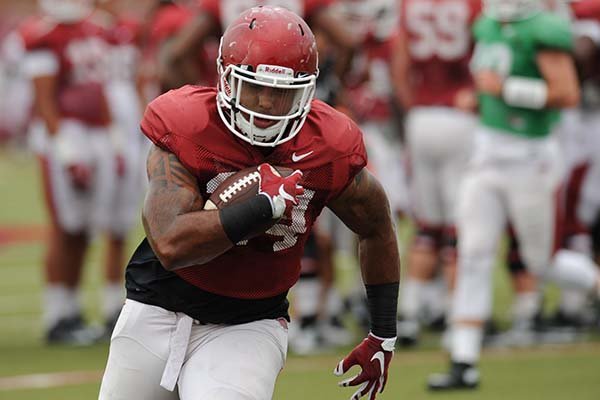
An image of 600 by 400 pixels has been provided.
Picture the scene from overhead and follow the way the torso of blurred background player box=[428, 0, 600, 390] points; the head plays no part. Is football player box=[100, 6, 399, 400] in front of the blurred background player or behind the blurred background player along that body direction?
in front

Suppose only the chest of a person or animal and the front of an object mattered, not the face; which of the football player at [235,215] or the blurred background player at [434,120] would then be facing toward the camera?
the football player

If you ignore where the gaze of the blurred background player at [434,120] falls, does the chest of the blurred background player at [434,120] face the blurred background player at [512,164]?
no

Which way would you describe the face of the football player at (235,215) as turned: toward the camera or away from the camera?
toward the camera

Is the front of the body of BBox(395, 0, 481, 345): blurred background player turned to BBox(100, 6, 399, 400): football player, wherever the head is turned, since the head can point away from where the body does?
no

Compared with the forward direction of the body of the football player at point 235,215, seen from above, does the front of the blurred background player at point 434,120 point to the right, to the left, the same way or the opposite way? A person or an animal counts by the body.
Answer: the opposite way

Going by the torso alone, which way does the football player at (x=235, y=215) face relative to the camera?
toward the camera

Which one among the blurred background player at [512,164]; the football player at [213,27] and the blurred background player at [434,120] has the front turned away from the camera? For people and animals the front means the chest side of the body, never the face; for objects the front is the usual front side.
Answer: the blurred background player at [434,120]

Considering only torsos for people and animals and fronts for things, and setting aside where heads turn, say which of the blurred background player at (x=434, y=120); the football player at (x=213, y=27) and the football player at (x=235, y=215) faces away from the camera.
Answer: the blurred background player

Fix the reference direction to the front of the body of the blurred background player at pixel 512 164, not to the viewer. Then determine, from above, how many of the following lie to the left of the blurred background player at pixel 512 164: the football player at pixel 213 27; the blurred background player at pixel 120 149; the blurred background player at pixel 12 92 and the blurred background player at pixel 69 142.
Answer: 0

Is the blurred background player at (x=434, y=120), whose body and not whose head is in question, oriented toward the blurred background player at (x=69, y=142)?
no
